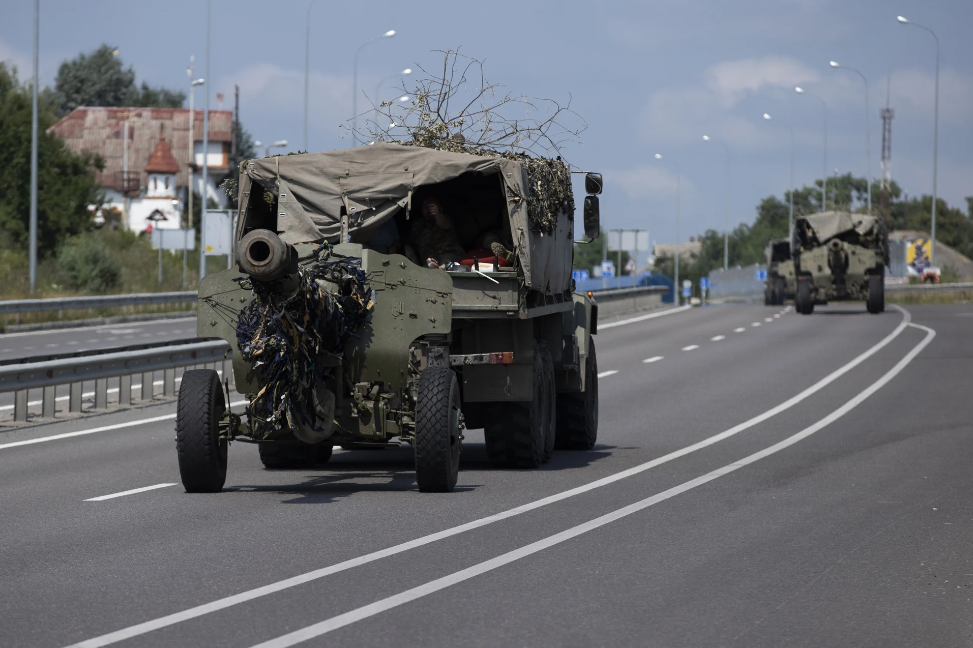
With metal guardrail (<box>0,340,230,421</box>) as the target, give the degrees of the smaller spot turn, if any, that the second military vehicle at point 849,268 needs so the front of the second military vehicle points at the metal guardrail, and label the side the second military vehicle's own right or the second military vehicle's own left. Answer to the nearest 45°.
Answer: approximately 180°

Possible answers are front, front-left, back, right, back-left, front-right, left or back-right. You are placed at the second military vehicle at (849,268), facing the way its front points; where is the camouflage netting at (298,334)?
back

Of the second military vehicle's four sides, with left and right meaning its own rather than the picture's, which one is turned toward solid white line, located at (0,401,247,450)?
back

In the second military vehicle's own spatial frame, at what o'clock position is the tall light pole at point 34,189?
The tall light pole is roughly at 8 o'clock from the second military vehicle.

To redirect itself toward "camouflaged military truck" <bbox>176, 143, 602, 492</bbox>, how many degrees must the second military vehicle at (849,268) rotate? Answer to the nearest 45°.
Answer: approximately 180°

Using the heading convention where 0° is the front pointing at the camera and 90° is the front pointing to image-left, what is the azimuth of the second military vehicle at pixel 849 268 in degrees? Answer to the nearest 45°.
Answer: approximately 180°

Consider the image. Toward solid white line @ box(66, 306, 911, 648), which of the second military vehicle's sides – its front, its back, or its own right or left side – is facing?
back

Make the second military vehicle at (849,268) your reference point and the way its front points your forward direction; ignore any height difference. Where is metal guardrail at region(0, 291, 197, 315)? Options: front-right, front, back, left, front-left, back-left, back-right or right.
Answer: back-left

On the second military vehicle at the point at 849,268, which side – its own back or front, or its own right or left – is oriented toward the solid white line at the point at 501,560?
back
